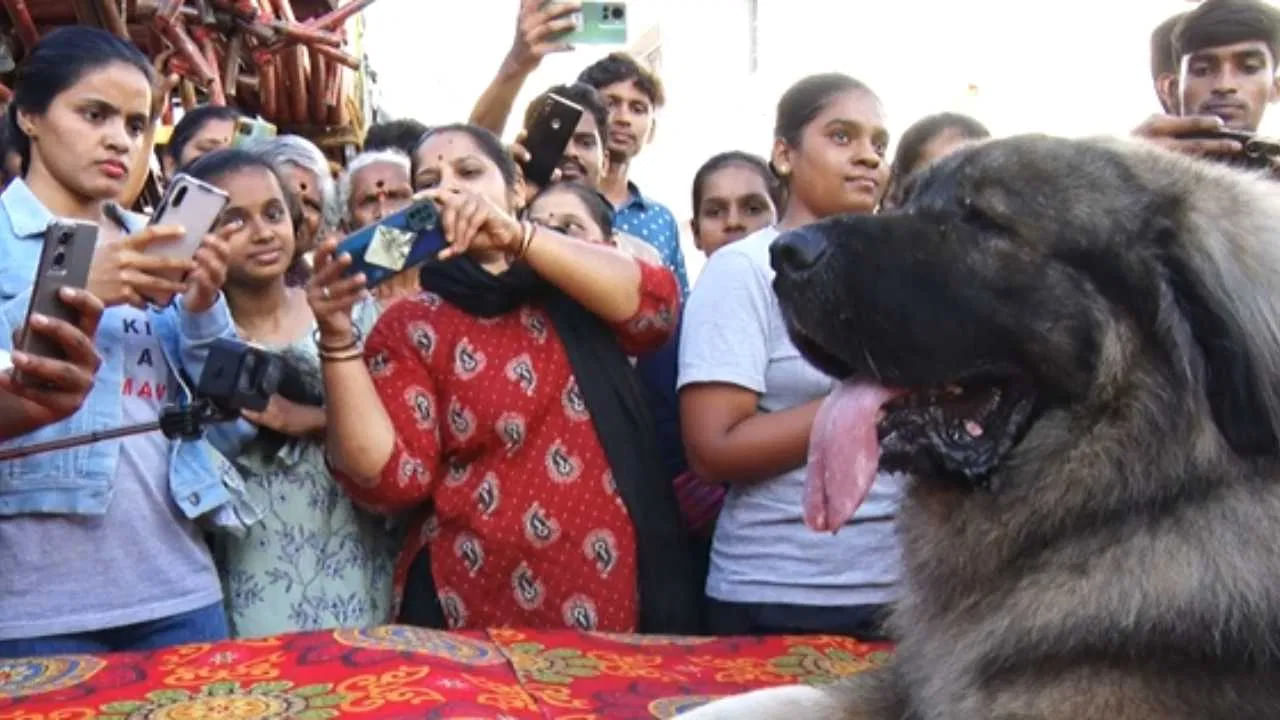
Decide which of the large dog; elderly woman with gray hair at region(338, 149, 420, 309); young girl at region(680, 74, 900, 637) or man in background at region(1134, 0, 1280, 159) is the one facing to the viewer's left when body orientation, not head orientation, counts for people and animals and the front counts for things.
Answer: the large dog

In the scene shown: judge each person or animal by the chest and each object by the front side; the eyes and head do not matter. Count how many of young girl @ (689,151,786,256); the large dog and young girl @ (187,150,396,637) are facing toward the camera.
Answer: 2

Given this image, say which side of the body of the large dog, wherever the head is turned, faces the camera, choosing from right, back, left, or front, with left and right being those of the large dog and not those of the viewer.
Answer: left

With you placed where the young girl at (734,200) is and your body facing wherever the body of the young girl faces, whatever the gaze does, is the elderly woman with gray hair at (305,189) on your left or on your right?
on your right

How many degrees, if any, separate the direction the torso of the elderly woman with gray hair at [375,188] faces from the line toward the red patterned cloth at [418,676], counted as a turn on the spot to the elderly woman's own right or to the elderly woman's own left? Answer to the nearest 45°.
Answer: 0° — they already face it

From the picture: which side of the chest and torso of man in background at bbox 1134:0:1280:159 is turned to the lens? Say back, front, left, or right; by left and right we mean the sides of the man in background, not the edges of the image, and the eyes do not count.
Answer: front

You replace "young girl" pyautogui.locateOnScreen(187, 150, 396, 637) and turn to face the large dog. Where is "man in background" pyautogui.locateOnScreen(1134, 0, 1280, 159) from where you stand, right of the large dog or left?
left

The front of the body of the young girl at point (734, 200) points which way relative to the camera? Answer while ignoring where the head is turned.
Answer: toward the camera

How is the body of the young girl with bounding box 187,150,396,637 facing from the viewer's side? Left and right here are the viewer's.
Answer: facing the viewer

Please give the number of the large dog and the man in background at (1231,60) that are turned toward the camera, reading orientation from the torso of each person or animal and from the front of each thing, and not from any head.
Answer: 1

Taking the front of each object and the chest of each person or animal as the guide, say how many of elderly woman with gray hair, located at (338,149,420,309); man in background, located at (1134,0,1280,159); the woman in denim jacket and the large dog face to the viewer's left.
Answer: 1
